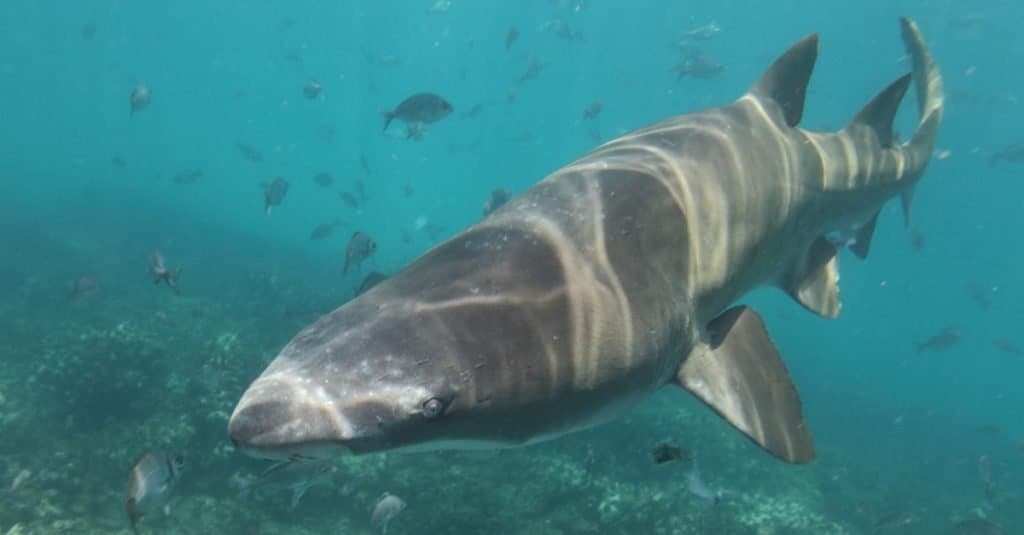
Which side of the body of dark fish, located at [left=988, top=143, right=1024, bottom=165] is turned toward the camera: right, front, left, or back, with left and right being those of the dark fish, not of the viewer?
left

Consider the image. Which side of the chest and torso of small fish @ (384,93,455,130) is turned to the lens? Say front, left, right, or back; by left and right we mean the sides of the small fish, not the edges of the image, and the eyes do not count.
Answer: right

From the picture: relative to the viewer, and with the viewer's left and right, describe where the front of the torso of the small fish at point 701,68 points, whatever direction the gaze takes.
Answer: facing to the right of the viewer

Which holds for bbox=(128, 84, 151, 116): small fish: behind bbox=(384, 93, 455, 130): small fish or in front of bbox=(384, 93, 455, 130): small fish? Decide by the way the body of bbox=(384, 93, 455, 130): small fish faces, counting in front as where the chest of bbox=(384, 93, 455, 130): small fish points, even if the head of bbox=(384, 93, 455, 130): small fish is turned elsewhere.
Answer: behind
